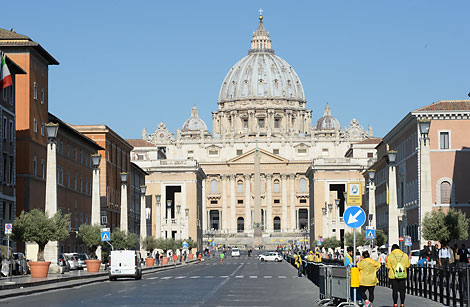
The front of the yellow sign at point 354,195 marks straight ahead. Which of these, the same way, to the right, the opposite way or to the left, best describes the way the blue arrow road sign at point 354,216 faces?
the same way

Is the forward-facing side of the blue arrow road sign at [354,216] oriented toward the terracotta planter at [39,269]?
no

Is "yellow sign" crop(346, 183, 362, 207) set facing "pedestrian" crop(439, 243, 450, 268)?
no

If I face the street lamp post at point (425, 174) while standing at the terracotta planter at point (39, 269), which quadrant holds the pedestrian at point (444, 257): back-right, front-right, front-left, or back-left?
front-right

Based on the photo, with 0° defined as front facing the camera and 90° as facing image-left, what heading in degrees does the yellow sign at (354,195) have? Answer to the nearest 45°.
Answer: approximately 0°

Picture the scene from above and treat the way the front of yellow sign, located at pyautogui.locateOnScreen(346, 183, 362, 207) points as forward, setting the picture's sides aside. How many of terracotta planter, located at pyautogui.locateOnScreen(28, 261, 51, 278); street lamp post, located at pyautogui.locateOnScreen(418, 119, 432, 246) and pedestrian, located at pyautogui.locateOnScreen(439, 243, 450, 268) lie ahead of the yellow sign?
0

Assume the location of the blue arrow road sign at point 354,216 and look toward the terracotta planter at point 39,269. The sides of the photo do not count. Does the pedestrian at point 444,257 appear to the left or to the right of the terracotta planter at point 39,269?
right

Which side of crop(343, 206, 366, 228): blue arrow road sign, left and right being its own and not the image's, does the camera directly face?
front

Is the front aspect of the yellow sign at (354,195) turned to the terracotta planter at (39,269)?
no

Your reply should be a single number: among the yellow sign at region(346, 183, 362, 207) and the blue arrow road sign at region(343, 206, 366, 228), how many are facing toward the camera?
2
